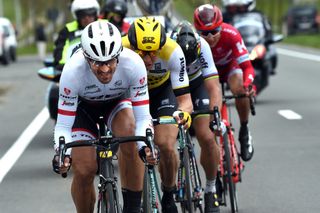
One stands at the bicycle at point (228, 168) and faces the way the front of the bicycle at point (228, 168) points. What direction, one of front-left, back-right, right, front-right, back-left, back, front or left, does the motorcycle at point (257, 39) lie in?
back

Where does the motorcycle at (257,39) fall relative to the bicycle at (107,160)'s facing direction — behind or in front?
behind

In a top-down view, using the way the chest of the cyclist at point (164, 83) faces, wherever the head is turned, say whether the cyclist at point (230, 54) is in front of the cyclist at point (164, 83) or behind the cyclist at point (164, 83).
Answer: behind
